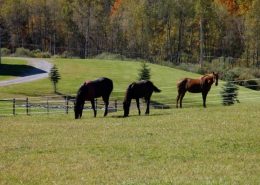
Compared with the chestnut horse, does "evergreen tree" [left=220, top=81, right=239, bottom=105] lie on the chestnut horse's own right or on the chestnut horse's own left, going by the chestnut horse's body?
on the chestnut horse's own left

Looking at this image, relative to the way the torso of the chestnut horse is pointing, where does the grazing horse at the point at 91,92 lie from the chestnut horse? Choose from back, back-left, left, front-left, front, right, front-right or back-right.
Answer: back-right

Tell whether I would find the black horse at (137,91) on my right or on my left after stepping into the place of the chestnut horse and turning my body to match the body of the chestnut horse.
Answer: on my right

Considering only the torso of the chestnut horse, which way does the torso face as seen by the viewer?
to the viewer's right

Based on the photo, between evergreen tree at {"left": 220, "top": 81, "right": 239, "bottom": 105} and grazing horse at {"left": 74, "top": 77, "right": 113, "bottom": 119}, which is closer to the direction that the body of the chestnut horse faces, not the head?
the evergreen tree
